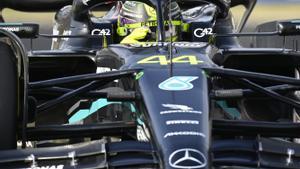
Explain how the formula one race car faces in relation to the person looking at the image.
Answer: facing the viewer
